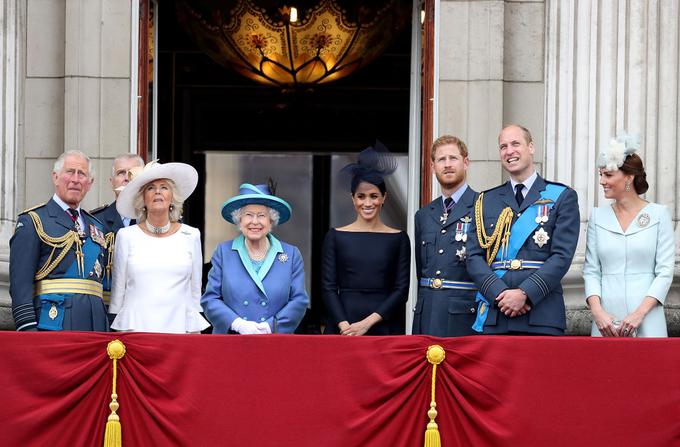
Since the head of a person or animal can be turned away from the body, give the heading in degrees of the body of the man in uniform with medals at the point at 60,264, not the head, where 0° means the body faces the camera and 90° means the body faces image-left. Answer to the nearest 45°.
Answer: approximately 315°

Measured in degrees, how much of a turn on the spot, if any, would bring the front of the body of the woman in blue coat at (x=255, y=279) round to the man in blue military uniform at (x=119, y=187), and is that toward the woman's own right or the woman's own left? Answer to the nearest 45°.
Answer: approximately 135° to the woman's own right

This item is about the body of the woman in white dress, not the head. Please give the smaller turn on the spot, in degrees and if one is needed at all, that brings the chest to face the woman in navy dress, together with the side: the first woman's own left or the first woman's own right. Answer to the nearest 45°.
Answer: approximately 90° to the first woman's own left

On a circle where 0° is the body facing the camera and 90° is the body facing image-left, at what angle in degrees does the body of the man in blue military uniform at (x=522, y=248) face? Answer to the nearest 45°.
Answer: approximately 0°

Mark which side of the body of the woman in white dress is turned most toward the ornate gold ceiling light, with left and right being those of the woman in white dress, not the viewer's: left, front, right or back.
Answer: back

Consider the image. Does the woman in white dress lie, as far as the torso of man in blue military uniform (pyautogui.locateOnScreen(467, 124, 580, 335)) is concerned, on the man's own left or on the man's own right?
on the man's own right

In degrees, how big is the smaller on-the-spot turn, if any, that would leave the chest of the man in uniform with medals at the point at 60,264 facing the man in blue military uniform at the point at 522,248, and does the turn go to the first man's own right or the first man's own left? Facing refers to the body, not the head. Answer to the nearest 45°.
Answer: approximately 45° to the first man's own left

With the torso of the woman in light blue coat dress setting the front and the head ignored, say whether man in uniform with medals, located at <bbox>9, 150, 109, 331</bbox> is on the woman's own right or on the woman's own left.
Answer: on the woman's own right
